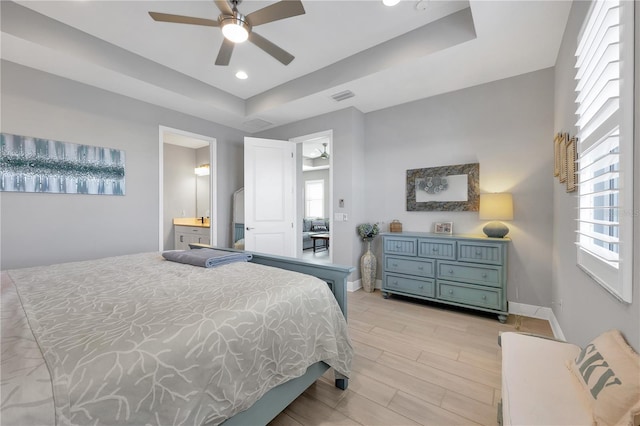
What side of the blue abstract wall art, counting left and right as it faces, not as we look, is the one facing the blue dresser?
front

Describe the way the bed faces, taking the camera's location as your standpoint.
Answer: facing away from the viewer and to the right of the viewer

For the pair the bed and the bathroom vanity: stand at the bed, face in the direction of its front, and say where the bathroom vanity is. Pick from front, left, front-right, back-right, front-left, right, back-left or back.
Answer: front-left

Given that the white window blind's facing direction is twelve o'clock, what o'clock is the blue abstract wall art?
The blue abstract wall art is roughly at 11 o'clock from the white window blind.

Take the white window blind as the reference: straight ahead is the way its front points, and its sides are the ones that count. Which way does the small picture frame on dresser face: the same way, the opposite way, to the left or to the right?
to the left

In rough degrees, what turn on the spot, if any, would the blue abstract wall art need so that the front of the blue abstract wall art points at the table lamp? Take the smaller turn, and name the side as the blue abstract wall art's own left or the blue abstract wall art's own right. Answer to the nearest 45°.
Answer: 0° — it already faces it

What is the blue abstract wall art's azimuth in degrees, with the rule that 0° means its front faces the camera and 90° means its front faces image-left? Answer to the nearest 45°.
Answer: approximately 315°

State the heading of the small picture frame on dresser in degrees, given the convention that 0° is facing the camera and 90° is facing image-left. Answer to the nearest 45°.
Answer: approximately 0°

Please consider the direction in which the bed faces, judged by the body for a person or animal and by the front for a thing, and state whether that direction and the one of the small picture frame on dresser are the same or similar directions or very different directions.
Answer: very different directions

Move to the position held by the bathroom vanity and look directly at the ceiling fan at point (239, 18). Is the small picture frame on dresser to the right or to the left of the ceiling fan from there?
left

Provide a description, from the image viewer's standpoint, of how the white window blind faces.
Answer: facing to the left of the viewer

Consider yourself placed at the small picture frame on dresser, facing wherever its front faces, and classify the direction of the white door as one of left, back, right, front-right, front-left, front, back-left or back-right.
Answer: right
